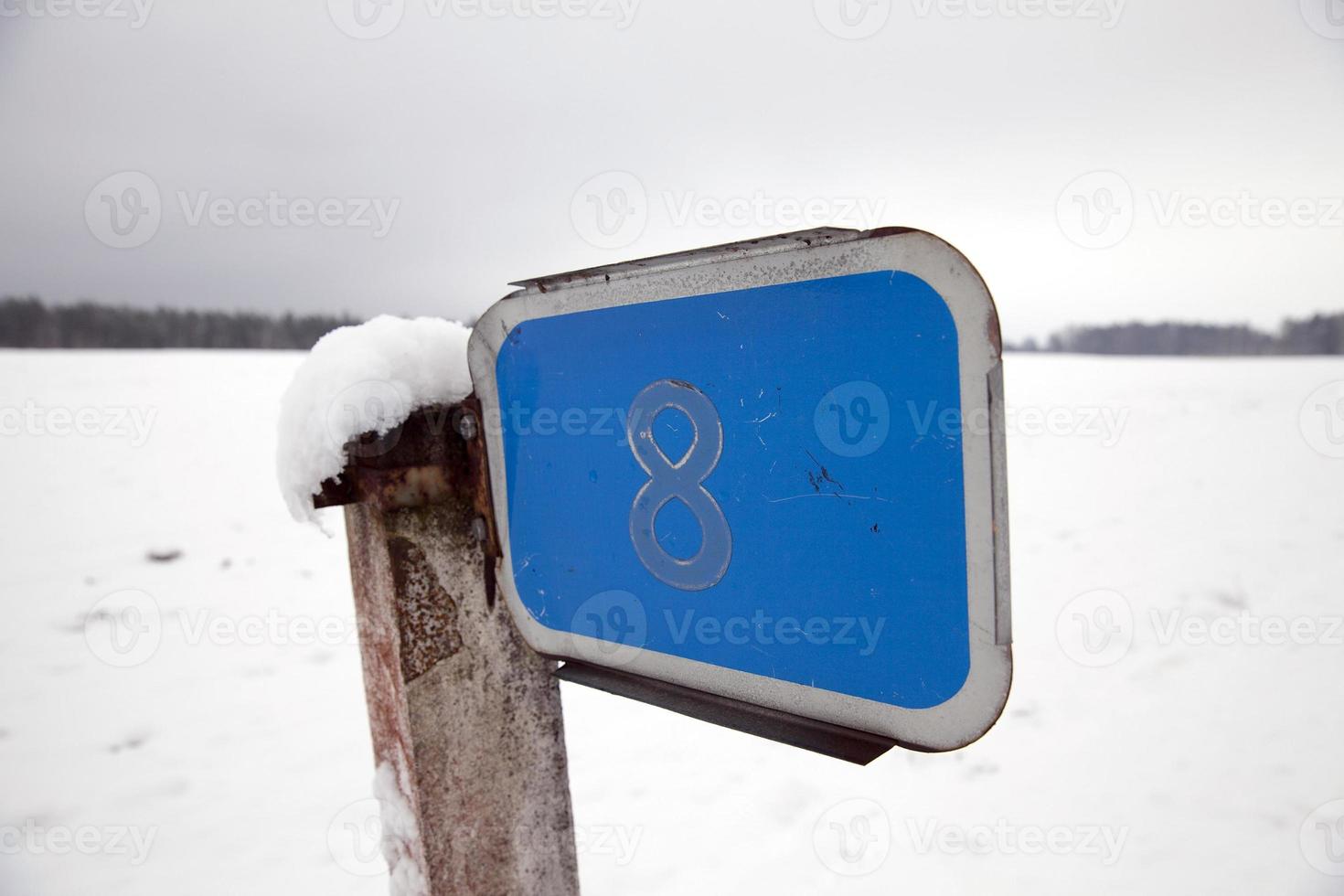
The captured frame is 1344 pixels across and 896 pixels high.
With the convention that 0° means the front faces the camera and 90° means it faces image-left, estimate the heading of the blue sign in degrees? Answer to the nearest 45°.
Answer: approximately 45°
